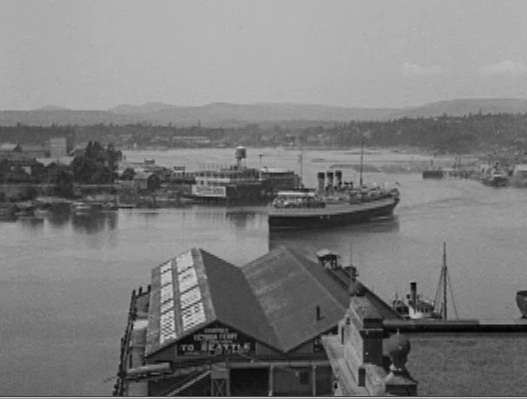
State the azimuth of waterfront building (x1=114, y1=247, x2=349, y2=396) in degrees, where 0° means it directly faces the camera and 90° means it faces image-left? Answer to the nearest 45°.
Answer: approximately 0°

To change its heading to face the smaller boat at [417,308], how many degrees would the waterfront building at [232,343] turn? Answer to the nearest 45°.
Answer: approximately 135° to its left

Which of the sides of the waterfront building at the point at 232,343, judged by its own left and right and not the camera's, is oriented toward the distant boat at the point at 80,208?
back

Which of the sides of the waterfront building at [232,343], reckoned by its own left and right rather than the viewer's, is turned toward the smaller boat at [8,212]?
back
